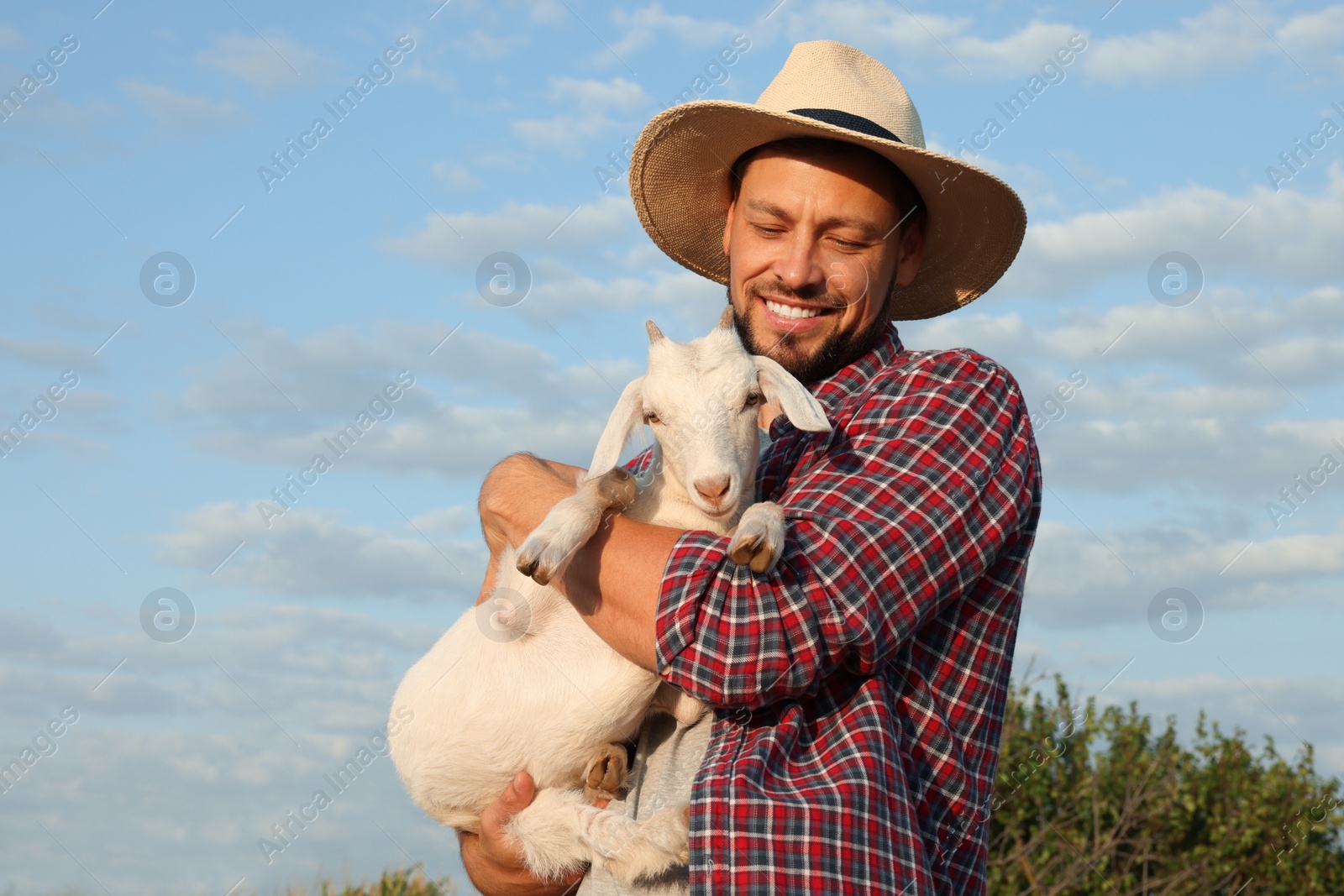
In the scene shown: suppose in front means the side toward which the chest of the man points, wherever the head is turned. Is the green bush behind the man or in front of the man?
behind

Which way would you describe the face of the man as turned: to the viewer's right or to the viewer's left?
to the viewer's left

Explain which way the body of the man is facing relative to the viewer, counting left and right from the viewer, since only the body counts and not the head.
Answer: facing the viewer and to the left of the viewer
